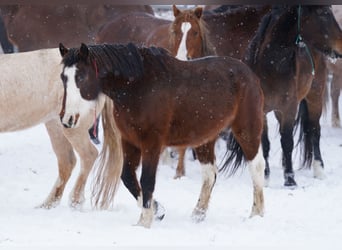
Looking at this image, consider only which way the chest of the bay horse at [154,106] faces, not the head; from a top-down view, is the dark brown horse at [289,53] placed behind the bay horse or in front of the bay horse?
behind

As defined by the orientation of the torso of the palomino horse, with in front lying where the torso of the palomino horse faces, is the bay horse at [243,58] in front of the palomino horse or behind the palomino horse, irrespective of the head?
behind

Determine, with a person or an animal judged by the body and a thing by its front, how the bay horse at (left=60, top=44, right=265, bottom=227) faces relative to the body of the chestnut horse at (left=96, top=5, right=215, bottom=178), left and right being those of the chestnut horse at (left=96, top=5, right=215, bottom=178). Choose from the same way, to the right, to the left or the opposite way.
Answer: to the right

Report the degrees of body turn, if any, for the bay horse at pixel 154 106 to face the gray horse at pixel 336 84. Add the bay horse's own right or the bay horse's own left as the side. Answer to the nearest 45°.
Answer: approximately 180°

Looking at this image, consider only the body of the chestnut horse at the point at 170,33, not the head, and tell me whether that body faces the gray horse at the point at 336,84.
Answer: no

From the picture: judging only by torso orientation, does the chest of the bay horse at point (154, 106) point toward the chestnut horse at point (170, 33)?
no

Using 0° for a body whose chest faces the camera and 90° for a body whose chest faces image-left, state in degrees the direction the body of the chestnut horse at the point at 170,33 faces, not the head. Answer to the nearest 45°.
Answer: approximately 315°

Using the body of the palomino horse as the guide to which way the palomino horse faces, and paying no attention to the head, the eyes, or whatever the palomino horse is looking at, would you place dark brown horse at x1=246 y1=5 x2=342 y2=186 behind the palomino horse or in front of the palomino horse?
behind

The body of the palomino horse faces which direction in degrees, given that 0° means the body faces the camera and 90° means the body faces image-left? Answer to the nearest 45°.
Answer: approximately 90°

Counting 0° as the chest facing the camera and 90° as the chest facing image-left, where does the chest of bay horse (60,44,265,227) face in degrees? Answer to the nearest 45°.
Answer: approximately 45°

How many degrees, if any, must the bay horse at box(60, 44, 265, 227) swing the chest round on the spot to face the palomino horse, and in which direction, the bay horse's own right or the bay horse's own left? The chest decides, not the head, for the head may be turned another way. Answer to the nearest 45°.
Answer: approximately 90° to the bay horse's own right
